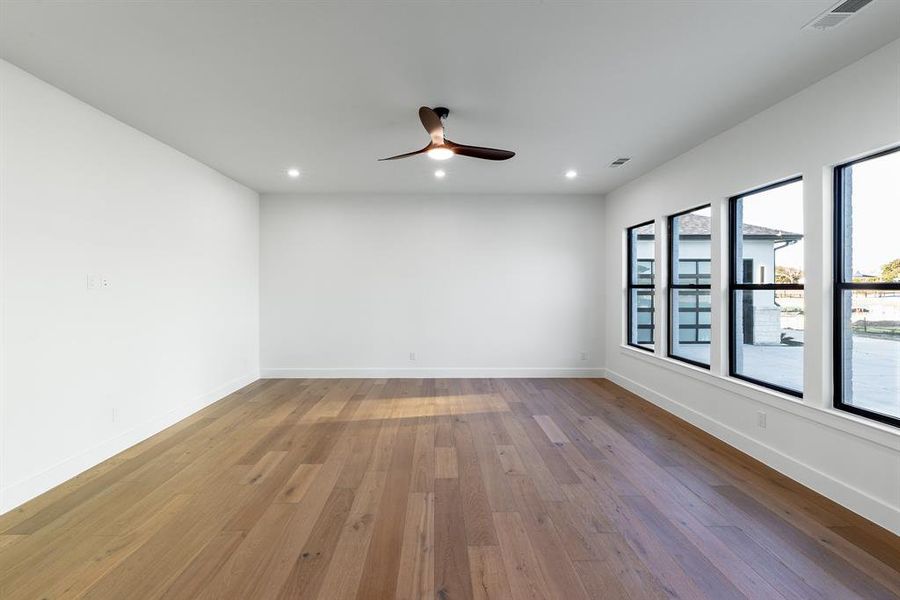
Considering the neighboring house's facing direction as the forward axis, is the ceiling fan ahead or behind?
ahead

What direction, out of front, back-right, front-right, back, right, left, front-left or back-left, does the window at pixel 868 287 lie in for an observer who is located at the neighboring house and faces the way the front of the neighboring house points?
front-left

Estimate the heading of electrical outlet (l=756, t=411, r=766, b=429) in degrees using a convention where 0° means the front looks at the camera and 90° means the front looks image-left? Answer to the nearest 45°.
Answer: approximately 45°

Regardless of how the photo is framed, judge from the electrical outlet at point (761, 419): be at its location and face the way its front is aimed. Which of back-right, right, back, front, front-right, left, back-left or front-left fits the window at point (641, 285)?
right

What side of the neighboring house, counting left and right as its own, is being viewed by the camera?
front

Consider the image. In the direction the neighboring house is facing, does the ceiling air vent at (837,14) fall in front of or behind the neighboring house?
in front

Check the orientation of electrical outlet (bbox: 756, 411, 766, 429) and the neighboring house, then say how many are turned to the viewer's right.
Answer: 0

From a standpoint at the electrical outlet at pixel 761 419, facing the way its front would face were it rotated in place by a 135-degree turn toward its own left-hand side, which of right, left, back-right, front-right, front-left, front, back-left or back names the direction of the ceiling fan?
back-right
